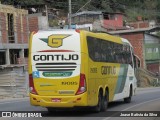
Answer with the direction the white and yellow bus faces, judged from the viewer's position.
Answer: facing away from the viewer and to the right of the viewer

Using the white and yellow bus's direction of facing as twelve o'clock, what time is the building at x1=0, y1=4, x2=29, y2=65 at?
The building is roughly at 10 o'clock from the white and yellow bus.
